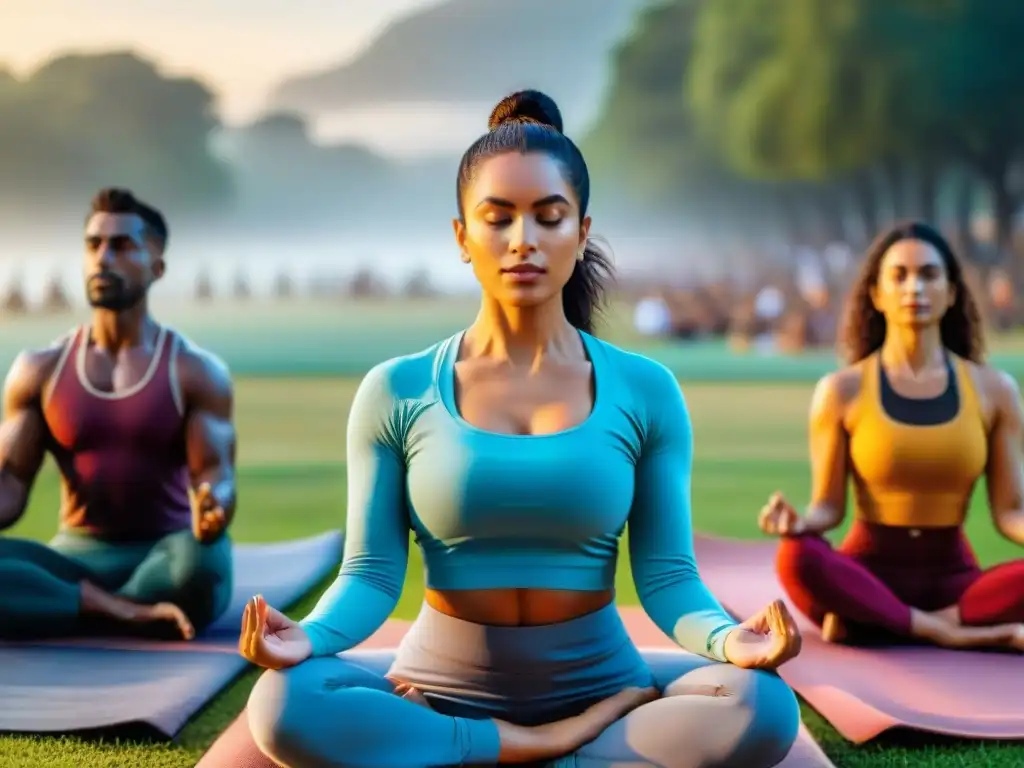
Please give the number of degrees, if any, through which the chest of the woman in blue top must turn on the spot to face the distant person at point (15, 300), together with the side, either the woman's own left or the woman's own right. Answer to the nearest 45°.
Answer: approximately 135° to the woman's own right

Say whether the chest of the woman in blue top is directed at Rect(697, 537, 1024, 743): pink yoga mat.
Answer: no

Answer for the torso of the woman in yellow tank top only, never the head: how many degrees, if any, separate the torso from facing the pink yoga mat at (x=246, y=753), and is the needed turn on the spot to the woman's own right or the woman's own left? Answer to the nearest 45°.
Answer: approximately 45° to the woman's own right

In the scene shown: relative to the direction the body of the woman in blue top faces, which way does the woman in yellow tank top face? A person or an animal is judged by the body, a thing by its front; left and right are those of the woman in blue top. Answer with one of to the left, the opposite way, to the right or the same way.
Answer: the same way

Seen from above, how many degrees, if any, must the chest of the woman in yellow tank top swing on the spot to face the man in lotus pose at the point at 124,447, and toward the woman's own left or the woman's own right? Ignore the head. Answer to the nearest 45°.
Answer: approximately 90° to the woman's own right

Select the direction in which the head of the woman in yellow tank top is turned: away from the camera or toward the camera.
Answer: toward the camera

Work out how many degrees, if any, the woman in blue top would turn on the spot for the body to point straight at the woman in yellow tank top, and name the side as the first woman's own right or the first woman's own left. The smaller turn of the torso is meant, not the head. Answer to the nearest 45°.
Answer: approximately 135° to the first woman's own left

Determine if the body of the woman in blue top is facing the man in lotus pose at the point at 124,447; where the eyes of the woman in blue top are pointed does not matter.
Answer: no

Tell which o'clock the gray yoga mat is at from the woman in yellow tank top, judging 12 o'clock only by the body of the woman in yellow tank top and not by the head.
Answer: The gray yoga mat is roughly at 2 o'clock from the woman in yellow tank top.

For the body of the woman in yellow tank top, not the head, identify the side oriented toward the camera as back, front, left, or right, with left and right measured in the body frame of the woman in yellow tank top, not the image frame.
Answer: front

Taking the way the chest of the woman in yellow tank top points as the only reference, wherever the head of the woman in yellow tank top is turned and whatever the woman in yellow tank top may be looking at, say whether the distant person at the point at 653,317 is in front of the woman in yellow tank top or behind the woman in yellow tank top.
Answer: behind

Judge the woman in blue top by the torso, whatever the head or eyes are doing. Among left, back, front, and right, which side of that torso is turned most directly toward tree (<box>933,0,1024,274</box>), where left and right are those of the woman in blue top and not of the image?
back

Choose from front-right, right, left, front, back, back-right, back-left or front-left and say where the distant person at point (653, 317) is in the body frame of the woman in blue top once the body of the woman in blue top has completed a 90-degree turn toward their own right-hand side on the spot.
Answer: right

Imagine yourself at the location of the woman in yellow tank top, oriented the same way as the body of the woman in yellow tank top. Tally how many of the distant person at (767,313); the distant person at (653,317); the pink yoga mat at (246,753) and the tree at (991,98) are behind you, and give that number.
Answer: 3

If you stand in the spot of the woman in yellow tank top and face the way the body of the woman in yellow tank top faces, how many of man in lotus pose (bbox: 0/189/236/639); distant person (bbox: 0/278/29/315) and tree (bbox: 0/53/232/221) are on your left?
0

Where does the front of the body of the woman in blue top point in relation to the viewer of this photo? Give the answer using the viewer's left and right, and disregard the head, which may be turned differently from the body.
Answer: facing the viewer

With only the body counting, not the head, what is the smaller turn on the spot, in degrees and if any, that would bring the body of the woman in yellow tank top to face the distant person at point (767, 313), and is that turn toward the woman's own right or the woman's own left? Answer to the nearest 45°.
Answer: approximately 180°

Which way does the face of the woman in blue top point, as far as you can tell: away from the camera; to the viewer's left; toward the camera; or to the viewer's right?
toward the camera

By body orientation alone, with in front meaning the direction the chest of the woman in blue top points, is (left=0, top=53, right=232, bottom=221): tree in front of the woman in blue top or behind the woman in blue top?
behind

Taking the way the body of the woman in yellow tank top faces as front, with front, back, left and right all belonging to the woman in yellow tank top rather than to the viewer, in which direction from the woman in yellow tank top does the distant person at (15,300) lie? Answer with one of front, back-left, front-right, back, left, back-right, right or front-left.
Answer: back-right

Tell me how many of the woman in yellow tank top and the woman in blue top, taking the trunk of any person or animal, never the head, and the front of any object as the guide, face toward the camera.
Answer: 2
